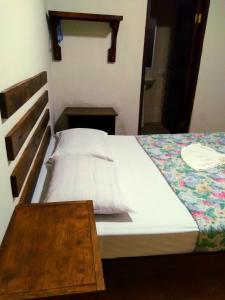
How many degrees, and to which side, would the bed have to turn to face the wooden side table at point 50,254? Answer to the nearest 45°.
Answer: approximately 135° to its right

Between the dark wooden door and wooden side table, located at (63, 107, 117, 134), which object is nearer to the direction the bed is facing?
the dark wooden door

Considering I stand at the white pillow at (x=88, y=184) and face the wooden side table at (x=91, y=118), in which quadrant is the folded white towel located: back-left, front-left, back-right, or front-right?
front-right

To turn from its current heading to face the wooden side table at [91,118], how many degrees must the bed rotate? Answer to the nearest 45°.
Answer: approximately 90° to its left

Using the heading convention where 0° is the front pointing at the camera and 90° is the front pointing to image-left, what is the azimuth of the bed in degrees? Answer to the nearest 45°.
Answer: approximately 270°

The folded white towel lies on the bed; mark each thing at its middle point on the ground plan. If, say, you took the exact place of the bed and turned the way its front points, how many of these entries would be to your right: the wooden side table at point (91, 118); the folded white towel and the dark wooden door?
0
